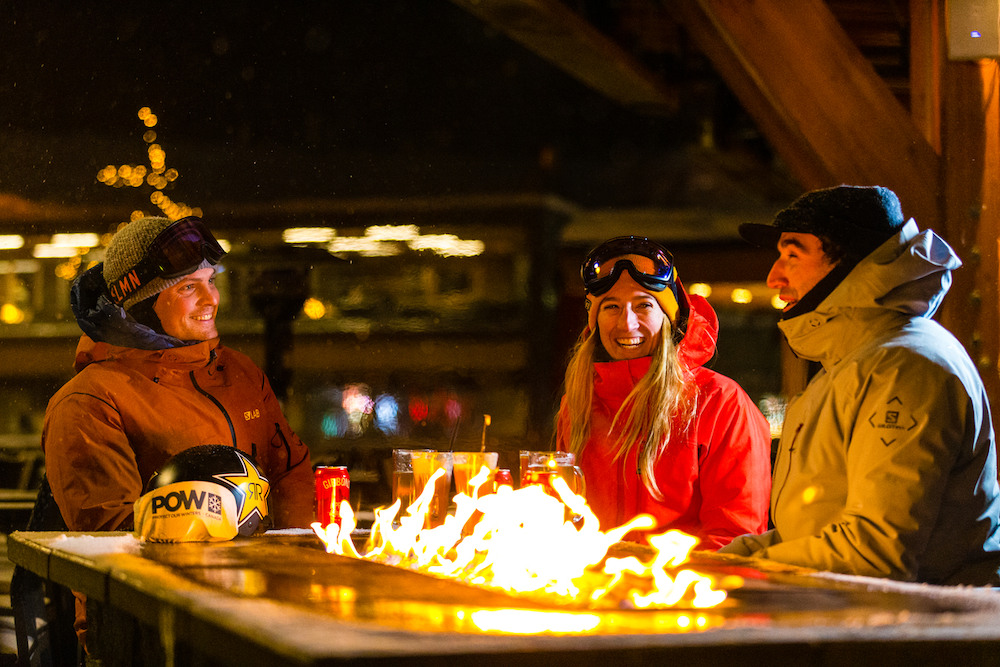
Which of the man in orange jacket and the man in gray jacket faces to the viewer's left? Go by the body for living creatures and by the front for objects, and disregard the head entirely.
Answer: the man in gray jacket

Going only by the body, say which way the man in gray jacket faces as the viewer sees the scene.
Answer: to the viewer's left

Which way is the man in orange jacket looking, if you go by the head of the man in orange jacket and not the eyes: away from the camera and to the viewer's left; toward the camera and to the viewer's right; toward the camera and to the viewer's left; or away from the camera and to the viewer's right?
toward the camera and to the viewer's right

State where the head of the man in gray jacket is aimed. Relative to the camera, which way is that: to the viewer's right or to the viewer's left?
to the viewer's left

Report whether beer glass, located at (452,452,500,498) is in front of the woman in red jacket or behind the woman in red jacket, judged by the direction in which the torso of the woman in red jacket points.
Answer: in front

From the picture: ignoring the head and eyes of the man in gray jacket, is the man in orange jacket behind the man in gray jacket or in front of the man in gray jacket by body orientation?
in front

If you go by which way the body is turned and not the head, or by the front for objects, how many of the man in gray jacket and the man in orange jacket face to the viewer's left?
1

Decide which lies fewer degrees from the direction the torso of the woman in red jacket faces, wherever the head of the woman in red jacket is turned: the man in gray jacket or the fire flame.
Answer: the fire flame

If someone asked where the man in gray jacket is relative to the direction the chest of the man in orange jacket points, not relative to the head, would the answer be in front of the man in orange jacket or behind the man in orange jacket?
in front

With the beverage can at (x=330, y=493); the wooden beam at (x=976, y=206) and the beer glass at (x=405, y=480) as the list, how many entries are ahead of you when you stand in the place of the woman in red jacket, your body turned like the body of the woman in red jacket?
2
